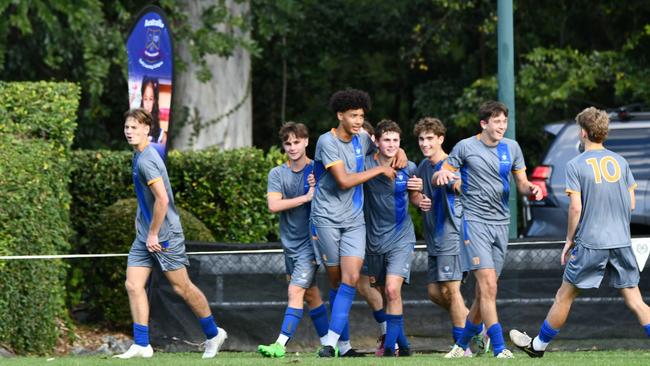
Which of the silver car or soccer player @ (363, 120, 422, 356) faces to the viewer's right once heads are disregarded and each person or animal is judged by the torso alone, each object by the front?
the silver car

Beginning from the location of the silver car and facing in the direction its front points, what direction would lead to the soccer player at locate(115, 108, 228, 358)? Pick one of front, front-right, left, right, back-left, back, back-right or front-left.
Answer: back-right

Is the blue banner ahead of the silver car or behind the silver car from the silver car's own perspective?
behind

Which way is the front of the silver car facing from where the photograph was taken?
facing to the right of the viewer

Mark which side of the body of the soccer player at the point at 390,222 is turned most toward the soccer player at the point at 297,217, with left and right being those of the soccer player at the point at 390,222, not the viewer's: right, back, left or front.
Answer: right

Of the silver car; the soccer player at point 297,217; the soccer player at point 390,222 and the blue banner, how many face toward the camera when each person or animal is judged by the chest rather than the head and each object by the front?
3

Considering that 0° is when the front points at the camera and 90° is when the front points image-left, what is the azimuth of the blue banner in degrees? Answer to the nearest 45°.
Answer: approximately 0°
